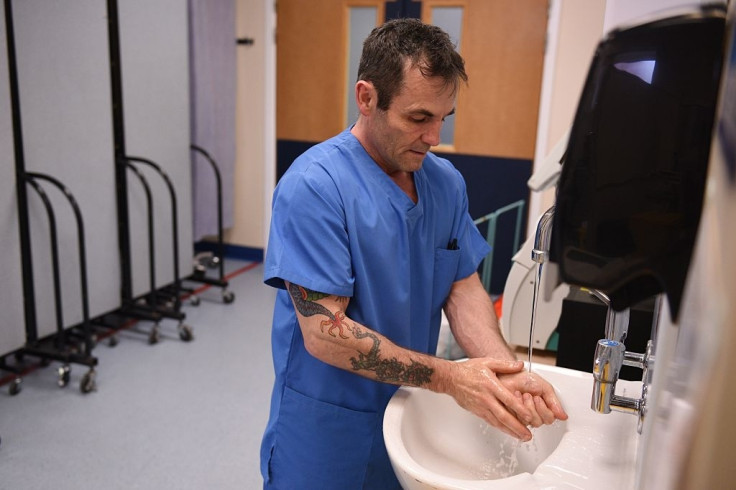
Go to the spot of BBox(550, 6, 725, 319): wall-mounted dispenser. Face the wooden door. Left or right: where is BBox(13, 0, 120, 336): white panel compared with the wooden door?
left

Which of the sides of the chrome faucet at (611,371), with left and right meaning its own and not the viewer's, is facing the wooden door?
right

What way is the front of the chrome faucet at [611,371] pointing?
to the viewer's left

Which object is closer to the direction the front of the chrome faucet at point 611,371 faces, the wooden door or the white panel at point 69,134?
the white panel

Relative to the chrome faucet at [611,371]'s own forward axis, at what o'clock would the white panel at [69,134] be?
The white panel is roughly at 1 o'clock from the chrome faucet.
